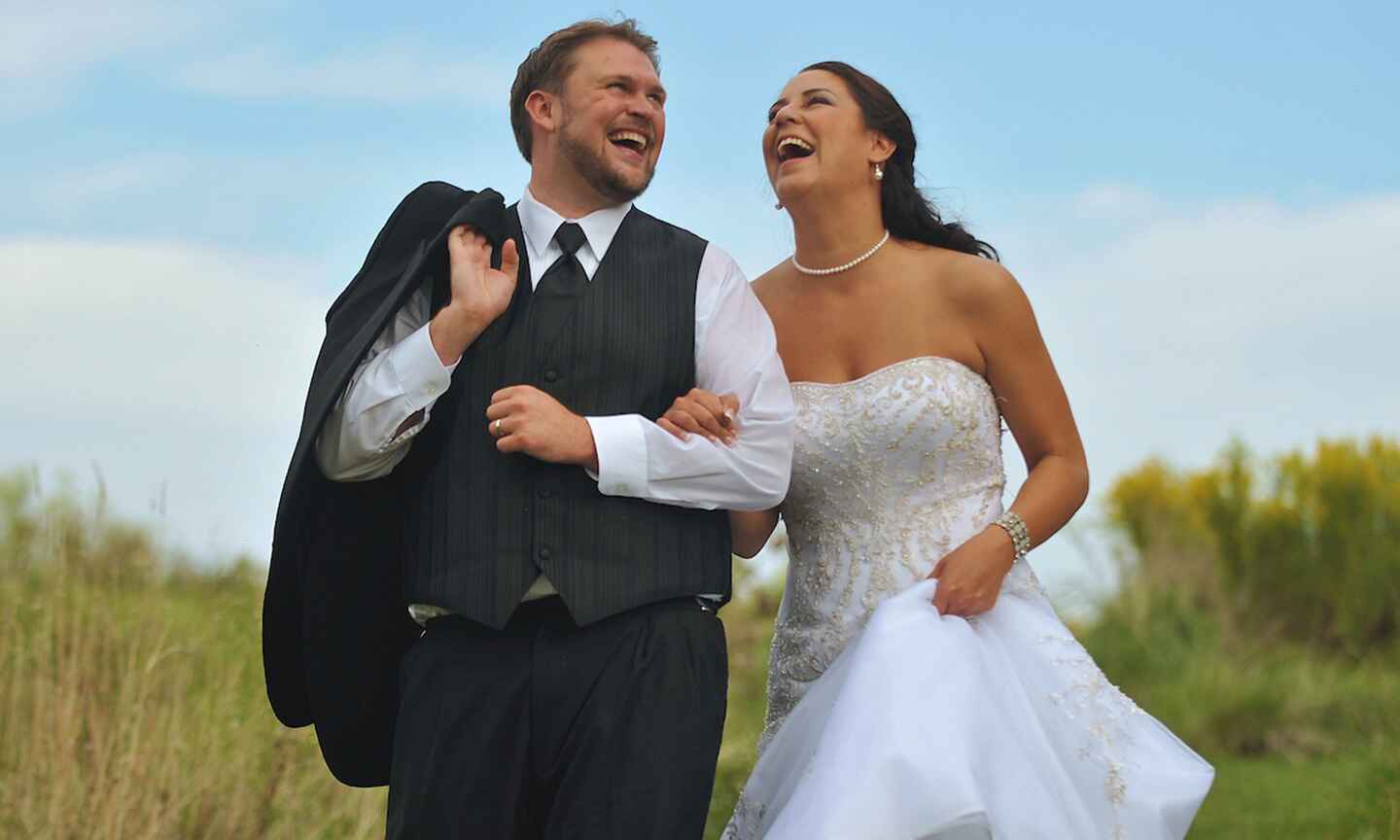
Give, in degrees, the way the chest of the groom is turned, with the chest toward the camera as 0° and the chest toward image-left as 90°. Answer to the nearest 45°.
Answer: approximately 0°

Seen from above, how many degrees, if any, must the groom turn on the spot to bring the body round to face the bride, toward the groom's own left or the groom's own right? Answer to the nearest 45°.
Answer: approximately 135° to the groom's own left
